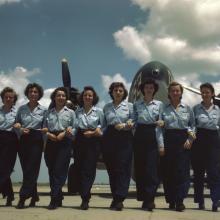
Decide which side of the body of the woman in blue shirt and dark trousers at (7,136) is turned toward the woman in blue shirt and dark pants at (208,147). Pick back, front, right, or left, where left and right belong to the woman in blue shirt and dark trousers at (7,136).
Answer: left

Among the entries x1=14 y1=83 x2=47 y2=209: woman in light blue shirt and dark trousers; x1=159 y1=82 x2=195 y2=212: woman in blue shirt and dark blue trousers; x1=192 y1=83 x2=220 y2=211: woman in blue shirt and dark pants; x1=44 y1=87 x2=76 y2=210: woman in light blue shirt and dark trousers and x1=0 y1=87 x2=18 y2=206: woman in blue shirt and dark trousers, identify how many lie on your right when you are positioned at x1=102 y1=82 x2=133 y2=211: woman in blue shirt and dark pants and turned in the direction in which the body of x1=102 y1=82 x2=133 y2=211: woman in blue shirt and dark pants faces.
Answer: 3

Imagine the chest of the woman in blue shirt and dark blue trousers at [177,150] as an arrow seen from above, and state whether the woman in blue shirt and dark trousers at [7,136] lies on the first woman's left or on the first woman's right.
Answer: on the first woman's right

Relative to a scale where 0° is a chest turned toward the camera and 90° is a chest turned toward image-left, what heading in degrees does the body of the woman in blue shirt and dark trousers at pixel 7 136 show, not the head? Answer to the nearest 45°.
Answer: approximately 0°

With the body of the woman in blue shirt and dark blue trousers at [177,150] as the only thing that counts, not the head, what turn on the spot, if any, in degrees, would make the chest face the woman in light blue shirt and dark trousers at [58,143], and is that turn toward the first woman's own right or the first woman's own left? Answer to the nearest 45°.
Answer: approximately 90° to the first woman's own right

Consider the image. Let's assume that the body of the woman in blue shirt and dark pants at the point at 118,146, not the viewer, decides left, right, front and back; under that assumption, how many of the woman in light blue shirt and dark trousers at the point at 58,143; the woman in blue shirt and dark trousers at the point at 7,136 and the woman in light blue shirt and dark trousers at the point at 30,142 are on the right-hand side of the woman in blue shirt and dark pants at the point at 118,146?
3

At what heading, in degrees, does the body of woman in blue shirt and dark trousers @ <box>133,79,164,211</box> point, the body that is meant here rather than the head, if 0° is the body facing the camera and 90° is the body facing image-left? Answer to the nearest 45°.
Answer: approximately 0°

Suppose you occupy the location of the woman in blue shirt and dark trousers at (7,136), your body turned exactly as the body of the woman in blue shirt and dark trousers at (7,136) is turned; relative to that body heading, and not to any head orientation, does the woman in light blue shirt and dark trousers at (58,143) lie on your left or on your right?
on your left
